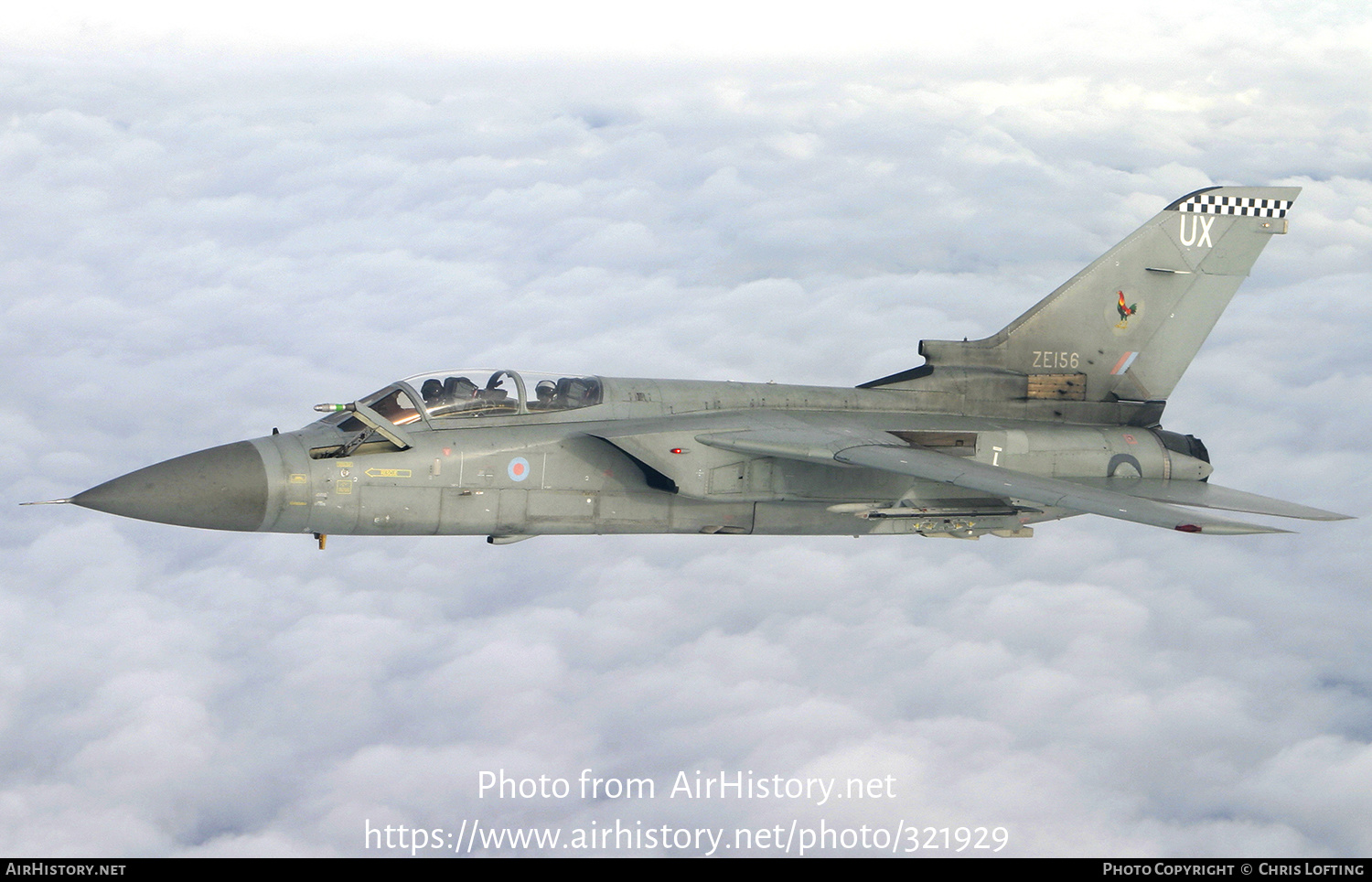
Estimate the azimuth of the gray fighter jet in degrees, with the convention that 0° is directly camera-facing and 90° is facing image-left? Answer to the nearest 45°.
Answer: approximately 90°
